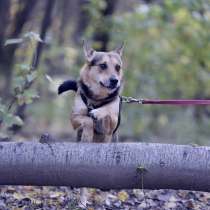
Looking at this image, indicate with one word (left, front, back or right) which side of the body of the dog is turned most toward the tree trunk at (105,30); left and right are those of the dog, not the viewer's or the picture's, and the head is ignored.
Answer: back

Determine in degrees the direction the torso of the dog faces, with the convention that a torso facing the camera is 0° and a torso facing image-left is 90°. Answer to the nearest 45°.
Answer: approximately 0°

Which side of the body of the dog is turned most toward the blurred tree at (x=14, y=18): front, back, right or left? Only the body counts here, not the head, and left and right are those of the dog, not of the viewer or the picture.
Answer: back

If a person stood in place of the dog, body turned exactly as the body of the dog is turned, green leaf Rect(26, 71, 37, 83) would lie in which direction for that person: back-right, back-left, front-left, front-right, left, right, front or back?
back-right
